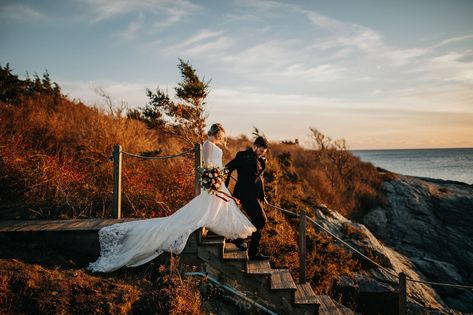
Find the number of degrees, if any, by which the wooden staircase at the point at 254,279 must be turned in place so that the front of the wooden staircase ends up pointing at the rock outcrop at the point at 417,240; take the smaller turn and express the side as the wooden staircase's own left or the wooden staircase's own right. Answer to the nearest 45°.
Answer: approximately 45° to the wooden staircase's own left

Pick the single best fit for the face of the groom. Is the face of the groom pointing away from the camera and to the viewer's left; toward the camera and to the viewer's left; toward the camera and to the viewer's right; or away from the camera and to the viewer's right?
toward the camera and to the viewer's right

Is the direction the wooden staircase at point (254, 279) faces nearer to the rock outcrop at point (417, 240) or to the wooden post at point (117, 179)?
the rock outcrop

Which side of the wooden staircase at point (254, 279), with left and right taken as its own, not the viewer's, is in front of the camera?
right

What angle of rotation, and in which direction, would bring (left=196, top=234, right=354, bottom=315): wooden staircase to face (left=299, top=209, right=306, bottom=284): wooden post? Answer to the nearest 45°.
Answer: approximately 45° to its left
